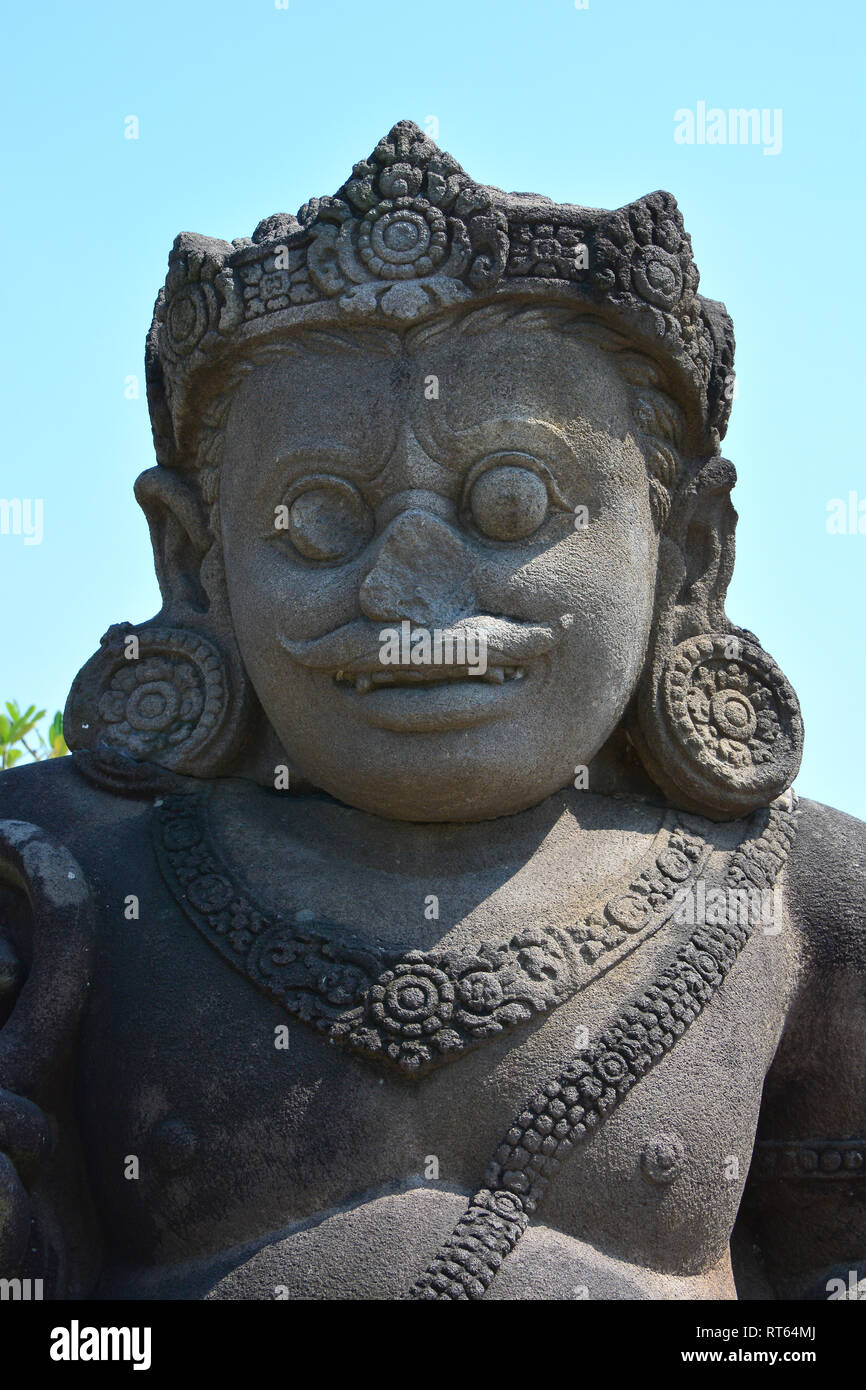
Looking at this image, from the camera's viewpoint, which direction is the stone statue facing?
toward the camera
